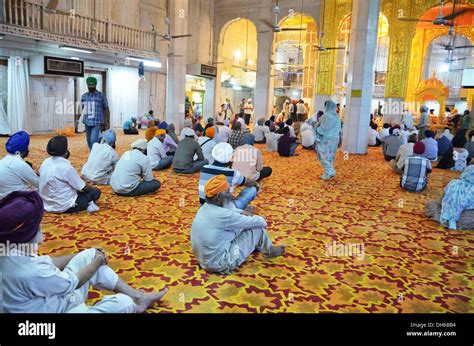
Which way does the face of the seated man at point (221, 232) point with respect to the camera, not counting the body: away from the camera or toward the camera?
away from the camera

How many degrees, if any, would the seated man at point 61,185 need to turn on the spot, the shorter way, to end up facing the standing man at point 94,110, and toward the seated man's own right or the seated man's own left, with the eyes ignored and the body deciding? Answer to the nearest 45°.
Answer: approximately 45° to the seated man's own left

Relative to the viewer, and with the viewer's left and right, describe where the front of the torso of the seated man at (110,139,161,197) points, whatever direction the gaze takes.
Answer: facing away from the viewer and to the right of the viewer

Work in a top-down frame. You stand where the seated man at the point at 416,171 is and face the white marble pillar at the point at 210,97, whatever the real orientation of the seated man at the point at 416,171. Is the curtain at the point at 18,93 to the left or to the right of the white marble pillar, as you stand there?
left

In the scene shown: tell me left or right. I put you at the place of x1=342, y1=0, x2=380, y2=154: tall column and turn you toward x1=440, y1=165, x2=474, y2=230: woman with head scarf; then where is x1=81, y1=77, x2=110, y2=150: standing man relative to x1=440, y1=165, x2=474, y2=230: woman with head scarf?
right

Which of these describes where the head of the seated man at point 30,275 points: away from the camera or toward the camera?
away from the camera

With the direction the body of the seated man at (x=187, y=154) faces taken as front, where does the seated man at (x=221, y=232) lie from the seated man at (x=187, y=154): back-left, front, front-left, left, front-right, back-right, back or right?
back-right

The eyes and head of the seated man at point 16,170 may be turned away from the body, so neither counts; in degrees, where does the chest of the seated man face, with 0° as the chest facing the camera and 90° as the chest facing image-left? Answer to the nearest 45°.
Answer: approximately 225°

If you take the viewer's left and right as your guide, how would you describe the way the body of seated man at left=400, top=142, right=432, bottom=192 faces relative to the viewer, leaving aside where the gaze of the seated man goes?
facing away from the viewer

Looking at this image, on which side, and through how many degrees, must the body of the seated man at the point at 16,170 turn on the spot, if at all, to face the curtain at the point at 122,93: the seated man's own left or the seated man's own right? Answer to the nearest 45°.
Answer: approximately 45° to the seated man's own left
